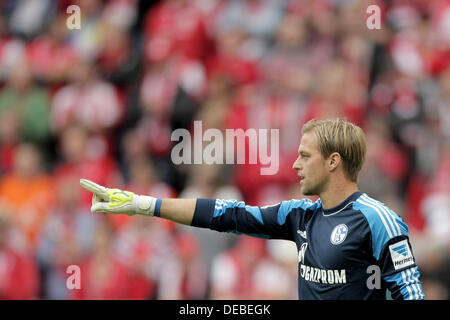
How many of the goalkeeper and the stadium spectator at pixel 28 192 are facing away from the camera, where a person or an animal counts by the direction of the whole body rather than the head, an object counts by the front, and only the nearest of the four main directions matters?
0

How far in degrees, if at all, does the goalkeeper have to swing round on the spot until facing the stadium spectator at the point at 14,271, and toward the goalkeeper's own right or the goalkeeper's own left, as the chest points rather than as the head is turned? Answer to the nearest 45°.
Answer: approximately 90° to the goalkeeper's own right

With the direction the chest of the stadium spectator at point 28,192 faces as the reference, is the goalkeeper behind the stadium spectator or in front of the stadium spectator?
in front

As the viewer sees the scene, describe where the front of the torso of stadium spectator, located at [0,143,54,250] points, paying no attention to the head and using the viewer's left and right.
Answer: facing the viewer

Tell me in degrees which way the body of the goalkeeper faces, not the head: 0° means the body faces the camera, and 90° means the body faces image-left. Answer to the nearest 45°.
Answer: approximately 45°

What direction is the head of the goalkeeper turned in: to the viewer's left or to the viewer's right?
to the viewer's left
